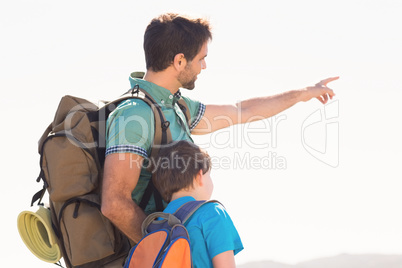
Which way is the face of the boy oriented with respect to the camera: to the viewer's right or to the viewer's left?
to the viewer's right

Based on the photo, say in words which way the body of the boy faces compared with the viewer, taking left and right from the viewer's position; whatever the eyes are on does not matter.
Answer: facing away from the viewer and to the right of the viewer
